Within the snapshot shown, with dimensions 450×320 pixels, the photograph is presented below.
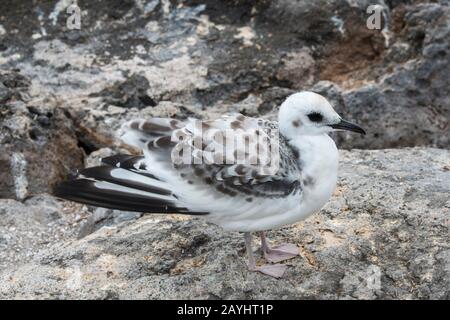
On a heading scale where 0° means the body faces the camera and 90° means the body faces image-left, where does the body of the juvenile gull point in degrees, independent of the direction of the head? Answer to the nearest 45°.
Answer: approximately 270°
